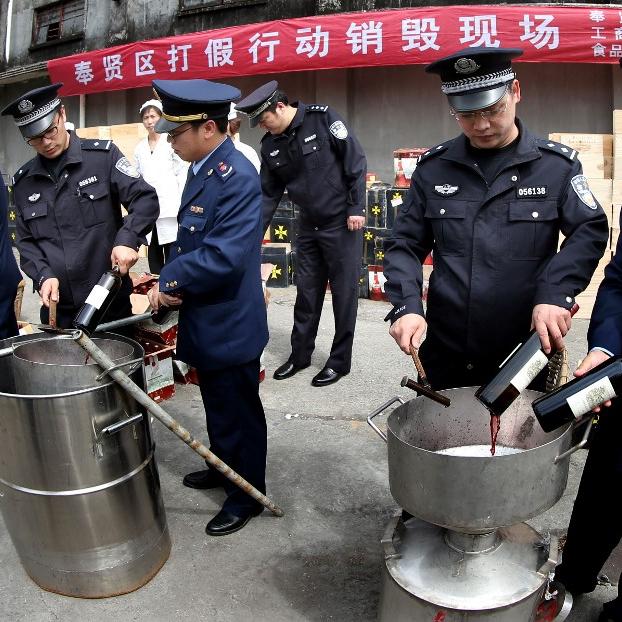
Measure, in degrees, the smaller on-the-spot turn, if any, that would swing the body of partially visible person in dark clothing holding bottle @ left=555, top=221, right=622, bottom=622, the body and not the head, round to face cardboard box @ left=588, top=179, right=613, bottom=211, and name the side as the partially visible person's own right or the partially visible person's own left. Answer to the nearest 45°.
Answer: approximately 90° to the partially visible person's own right

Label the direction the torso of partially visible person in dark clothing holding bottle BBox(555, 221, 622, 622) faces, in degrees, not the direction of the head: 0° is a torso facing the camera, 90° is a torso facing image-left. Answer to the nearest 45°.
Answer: approximately 90°

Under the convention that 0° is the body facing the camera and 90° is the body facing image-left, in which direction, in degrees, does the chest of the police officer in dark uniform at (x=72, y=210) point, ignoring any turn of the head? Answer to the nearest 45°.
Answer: approximately 0°

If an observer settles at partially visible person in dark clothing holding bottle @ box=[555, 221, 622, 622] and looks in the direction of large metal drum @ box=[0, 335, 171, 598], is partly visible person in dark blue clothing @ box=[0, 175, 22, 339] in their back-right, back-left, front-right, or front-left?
front-right

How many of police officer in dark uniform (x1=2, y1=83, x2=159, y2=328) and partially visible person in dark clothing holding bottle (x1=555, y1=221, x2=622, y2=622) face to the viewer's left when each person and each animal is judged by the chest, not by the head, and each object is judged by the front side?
1

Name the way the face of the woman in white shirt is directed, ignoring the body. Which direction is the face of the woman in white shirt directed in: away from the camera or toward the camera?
toward the camera

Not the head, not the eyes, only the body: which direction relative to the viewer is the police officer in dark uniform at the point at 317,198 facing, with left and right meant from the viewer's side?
facing the viewer and to the left of the viewer

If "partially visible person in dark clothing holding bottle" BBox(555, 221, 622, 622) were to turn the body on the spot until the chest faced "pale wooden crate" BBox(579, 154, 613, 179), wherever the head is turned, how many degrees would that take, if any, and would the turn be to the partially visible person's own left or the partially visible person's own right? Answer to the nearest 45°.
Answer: approximately 90° to the partially visible person's own right
